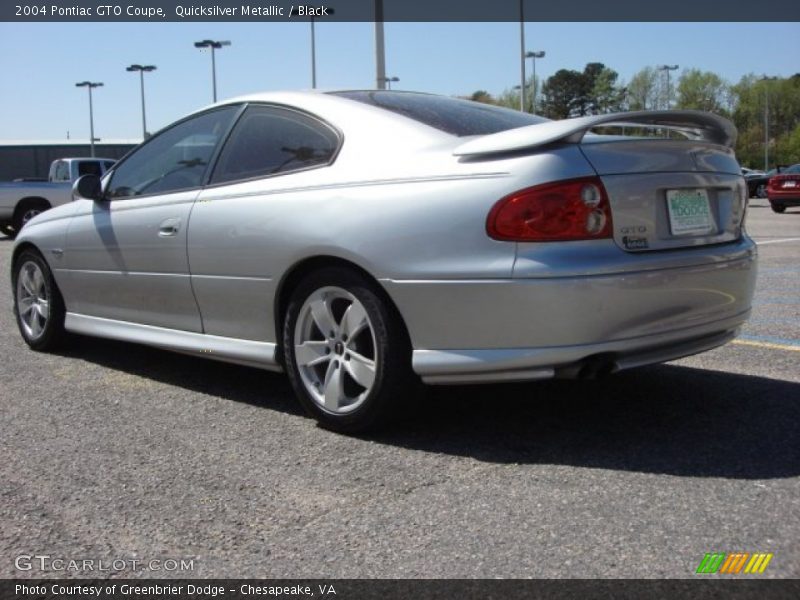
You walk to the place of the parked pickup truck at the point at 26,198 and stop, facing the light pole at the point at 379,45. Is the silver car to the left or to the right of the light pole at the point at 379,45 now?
right

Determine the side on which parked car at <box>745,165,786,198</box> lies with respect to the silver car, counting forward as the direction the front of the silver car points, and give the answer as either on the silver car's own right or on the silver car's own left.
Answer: on the silver car's own right

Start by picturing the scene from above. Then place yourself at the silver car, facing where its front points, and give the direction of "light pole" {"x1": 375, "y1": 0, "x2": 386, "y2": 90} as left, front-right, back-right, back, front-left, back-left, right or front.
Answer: front-right

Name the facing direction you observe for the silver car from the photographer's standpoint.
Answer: facing away from the viewer and to the left of the viewer

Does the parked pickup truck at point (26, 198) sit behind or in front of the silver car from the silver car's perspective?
in front
